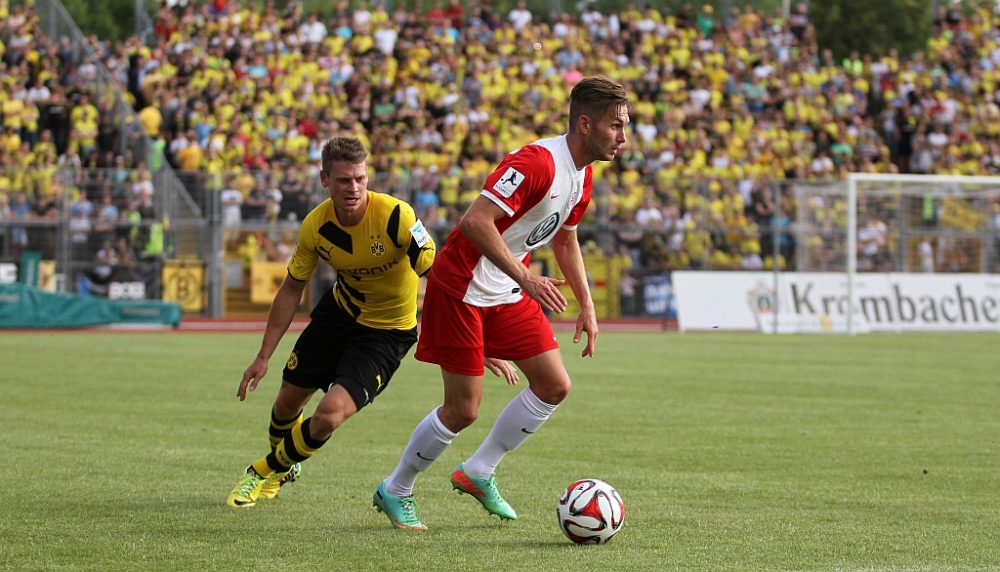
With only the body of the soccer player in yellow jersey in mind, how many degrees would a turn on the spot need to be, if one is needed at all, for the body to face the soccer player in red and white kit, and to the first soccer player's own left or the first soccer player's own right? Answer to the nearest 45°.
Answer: approximately 45° to the first soccer player's own left

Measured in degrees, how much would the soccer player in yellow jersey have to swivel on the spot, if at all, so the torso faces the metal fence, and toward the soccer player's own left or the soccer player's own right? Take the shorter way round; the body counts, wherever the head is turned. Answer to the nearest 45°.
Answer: approximately 180°

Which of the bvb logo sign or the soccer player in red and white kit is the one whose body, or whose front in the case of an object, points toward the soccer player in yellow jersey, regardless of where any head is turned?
the bvb logo sign

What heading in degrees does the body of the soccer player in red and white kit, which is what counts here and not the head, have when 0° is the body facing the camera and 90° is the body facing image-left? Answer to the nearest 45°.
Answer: approximately 315°

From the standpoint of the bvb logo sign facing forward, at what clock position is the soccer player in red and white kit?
The soccer player in red and white kit is roughly at 12 o'clock from the bvb logo sign.

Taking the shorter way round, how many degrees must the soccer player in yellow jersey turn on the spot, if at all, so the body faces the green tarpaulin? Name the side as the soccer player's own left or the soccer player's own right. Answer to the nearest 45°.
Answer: approximately 180°

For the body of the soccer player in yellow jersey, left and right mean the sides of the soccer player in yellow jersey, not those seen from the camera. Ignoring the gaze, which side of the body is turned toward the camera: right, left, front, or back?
front

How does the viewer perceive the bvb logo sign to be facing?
facing the viewer

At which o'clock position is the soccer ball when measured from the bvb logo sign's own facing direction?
The soccer ball is roughly at 12 o'clock from the bvb logo sign.

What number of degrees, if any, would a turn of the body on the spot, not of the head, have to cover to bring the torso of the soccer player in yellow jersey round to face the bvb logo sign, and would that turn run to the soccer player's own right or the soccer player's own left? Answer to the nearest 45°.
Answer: approximately 180°
